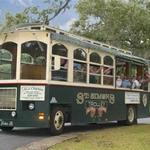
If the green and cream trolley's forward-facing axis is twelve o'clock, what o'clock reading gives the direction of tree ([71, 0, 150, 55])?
The tree is roughly at 5 o'clock from the green and cream trolley.

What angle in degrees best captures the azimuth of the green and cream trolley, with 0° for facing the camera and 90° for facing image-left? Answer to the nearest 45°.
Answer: approximately 45°
